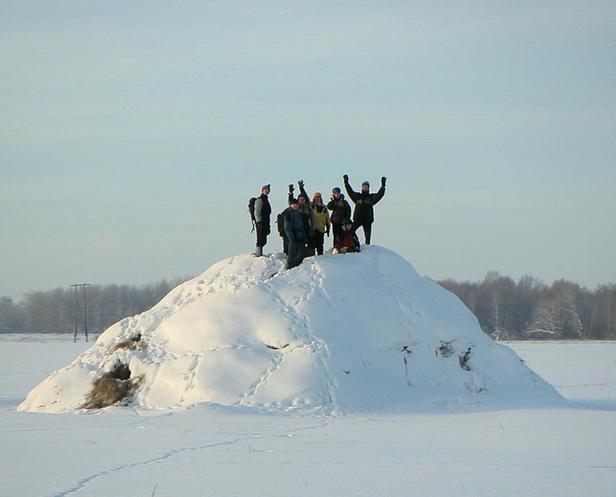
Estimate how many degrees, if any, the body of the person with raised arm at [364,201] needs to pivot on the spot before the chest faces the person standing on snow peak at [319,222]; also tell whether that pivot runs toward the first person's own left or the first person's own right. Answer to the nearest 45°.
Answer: approximately 90° to the first person's own right

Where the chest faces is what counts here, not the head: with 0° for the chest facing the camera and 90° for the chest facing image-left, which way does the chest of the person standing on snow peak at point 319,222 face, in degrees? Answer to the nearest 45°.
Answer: approximately 0°

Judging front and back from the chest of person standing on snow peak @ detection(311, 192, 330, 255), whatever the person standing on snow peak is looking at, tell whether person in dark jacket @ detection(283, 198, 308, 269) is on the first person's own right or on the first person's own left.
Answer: on the first person's own right

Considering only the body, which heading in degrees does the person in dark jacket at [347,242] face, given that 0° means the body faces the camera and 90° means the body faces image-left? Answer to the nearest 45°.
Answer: approximately 0°
